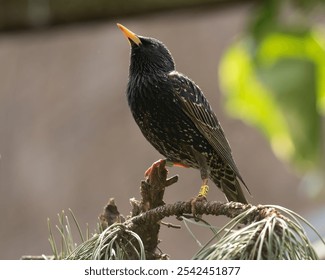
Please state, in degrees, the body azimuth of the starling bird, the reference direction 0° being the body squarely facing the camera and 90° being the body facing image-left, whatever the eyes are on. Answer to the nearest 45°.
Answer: approximately 90°
